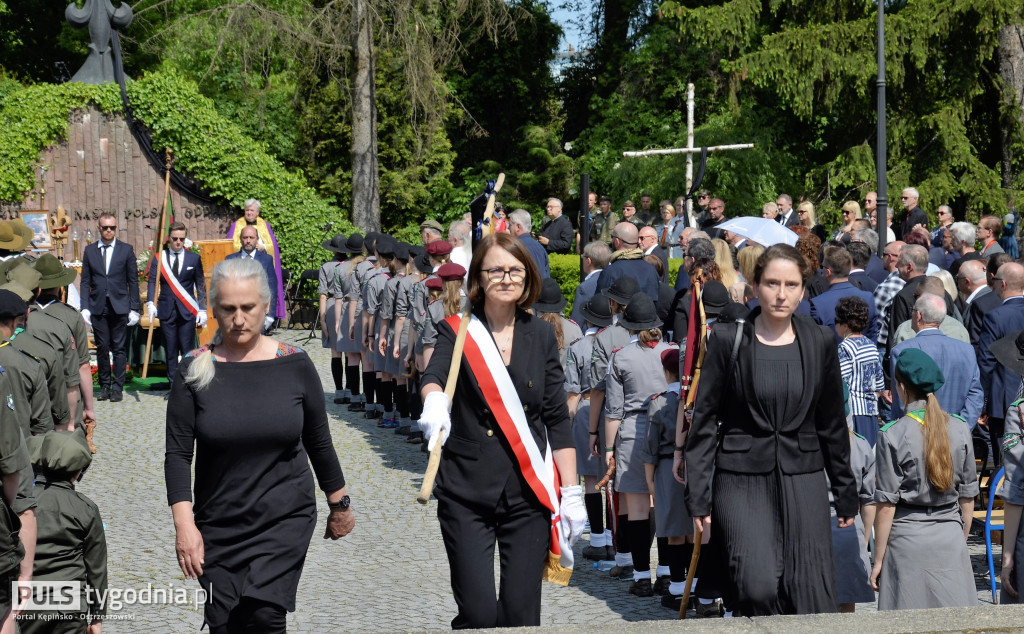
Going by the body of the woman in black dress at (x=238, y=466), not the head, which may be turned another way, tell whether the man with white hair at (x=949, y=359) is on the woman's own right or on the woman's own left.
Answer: on the woman's own left

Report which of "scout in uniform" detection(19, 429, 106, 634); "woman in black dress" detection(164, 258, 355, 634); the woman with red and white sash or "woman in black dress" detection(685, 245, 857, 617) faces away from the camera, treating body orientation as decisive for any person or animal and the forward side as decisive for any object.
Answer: the scout in uniform

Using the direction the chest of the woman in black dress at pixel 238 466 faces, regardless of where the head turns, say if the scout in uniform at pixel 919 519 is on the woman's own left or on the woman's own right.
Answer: on the woman's own left

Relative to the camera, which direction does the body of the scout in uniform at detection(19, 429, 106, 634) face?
away from the camera

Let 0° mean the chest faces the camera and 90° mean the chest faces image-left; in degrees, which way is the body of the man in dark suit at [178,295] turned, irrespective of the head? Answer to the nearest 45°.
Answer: approximately 0°

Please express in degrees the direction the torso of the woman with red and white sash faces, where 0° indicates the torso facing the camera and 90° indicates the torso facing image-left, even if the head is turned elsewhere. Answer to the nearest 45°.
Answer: approximately 0°

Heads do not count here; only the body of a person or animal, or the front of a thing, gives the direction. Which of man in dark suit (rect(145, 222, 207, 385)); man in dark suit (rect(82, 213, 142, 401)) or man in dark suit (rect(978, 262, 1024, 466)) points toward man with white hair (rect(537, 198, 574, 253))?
man in dark suit (rect(978, 262, 1024, 466))

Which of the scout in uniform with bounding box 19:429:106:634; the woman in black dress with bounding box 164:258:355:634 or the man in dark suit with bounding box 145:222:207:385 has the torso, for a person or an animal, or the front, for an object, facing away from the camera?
the scout in uniform

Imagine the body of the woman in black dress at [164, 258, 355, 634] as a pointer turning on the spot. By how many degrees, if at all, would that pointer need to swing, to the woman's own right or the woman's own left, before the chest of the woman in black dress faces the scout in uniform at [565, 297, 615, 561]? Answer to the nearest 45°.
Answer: approximately 135° to the woman's own left

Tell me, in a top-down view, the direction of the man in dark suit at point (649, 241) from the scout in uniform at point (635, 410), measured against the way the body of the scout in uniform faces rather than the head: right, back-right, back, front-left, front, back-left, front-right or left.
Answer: front-right

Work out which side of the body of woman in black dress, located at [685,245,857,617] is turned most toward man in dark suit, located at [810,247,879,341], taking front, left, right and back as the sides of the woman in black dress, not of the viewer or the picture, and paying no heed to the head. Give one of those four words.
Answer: back

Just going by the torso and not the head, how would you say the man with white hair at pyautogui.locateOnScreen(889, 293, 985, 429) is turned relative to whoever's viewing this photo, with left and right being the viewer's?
facing away from the viewer and to the left of the viewer

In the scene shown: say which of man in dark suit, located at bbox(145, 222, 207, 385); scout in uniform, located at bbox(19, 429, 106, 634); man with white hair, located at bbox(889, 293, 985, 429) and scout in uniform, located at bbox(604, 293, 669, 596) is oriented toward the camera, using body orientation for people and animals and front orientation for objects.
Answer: the man in dark suit

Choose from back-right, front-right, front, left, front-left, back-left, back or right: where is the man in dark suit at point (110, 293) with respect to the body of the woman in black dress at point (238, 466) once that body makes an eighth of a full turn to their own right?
back-right

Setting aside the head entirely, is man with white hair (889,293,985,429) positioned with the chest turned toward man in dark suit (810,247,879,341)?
yes

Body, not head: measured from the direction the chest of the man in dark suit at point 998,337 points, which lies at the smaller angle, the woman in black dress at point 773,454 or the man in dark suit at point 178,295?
the man in dark suit

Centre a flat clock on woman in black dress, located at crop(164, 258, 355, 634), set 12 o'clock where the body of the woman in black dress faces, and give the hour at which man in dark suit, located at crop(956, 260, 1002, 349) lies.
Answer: The man in dark suit is roughly at 8 o'clock from the woman in black dress.
